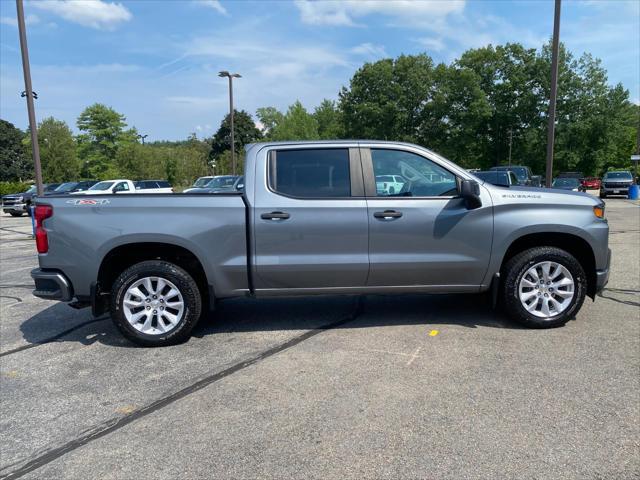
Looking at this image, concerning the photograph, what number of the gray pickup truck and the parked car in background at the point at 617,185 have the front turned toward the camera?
1

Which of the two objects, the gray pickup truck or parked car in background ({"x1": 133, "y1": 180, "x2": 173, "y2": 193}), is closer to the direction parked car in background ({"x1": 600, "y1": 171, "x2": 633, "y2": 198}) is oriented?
the gray pickup truck

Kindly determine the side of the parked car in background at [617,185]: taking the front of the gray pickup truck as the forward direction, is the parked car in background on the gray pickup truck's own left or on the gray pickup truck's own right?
on the gray pickup truck's own left

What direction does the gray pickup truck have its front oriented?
to the viewer's right

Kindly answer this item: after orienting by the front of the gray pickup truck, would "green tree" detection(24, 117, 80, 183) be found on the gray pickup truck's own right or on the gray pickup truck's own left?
on the gray pickup truck's own left

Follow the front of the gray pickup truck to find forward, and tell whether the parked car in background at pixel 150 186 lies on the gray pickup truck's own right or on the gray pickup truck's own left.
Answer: on the gray pickup truck's own left

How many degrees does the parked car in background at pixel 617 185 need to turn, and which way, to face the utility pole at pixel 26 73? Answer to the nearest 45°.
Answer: approximately 45° to its right

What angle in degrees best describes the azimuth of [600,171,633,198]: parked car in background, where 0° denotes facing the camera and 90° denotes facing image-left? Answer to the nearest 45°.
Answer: approximately 0°

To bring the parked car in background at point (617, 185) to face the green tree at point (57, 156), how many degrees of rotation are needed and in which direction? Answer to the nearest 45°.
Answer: approximately 90° to its right

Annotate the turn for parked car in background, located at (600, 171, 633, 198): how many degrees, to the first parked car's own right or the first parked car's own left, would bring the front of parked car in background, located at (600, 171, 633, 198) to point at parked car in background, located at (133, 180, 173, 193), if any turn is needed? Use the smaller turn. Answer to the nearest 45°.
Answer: approximately 45° to the first parked car's own right
